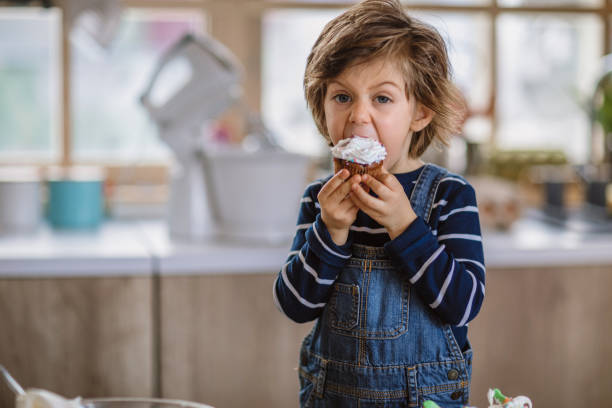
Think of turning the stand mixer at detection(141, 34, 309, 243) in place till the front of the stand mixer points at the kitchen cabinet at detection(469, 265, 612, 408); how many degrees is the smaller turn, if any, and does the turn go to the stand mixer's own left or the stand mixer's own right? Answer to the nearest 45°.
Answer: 0° — it already faces it

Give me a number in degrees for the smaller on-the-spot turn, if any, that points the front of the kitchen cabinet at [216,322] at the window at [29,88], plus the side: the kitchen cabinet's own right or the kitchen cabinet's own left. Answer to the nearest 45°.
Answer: approximately 135° to the kitchen cabinet's own right

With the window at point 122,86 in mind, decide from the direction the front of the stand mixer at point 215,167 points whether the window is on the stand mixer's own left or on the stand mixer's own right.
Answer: on the stand mixer's own left

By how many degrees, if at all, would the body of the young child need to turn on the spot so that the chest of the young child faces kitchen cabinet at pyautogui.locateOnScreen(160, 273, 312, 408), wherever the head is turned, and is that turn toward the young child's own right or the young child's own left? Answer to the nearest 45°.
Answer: approximately 90° to the young child's own right

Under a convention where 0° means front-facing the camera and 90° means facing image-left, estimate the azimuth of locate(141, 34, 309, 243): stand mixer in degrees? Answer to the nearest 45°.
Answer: approximately 270°

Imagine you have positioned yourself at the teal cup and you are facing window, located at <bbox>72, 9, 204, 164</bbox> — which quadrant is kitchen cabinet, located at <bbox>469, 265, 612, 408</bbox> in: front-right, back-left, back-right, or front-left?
back-right
